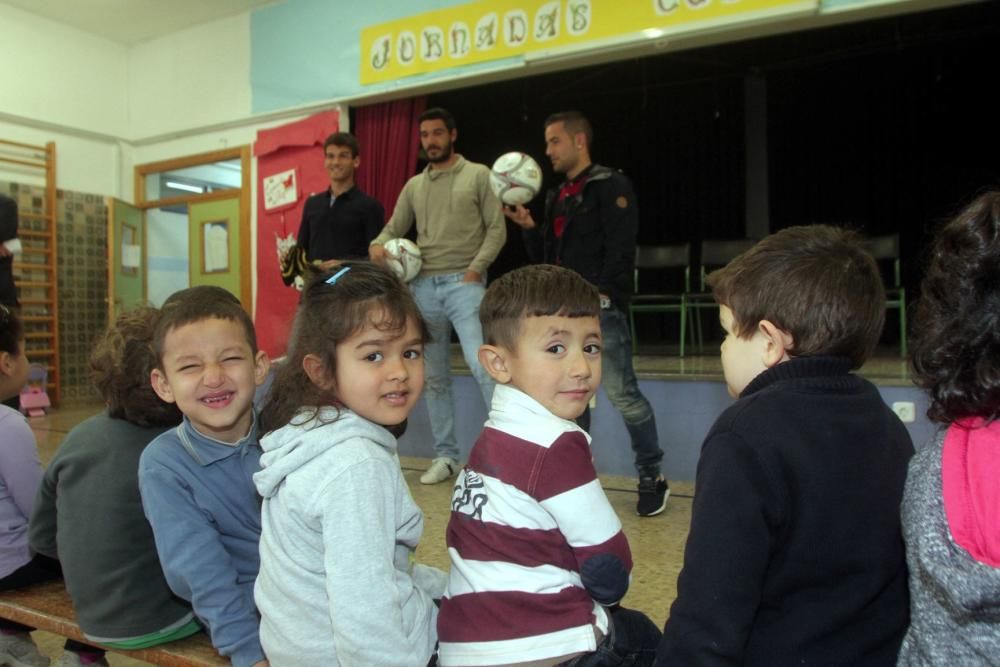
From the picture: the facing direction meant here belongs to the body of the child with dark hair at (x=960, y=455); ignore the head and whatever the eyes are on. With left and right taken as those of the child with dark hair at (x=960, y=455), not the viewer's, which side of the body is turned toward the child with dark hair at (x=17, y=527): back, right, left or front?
left

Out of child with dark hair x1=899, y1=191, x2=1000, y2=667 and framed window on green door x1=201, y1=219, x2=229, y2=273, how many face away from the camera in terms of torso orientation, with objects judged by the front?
1

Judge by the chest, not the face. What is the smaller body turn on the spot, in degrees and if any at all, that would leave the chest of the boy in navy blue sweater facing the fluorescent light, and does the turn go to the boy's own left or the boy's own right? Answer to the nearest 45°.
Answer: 0° — they already face it

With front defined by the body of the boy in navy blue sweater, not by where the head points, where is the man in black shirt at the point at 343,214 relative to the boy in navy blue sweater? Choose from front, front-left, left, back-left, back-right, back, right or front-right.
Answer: front

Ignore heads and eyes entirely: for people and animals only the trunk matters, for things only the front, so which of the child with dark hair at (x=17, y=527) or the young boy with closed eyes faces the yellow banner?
the child with dark hair

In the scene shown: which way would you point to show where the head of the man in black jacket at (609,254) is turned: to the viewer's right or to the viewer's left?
to the viewer's left

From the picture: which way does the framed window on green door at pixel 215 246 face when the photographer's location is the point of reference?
facing the viewer

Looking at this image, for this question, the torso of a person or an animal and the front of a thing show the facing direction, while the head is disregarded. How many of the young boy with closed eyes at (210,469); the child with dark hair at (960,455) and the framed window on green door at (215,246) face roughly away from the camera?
1

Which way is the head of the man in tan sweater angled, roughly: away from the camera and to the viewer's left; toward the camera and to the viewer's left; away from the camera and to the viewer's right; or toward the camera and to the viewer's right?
toward the camera and to the viewer's left

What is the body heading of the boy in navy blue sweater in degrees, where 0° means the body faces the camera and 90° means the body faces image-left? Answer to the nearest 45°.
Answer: approximately 135°

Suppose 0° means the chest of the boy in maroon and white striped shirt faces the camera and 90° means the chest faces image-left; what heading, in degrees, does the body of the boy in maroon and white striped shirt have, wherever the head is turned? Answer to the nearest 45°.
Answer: approximately 225°

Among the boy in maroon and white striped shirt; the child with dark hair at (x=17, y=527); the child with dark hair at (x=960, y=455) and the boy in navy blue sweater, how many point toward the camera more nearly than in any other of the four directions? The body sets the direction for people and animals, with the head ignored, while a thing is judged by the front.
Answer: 0

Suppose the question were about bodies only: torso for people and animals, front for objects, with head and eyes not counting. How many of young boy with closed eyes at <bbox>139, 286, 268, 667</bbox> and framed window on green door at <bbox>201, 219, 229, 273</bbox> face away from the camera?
0
